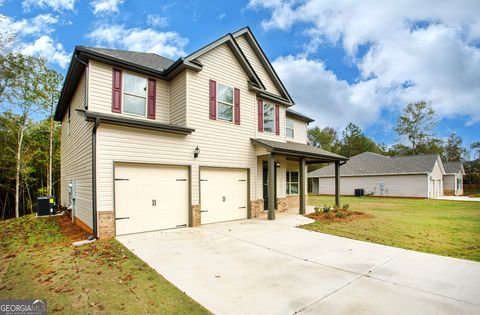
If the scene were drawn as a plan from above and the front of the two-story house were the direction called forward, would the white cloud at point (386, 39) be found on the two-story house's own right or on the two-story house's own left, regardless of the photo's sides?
on the two-story house's own left

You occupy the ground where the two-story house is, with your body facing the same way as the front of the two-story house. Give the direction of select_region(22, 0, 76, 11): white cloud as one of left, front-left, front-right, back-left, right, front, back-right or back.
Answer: back

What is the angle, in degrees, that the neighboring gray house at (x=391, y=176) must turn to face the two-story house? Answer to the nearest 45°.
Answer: approximately 90° to its right

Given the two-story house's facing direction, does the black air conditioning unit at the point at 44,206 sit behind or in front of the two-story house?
behind
